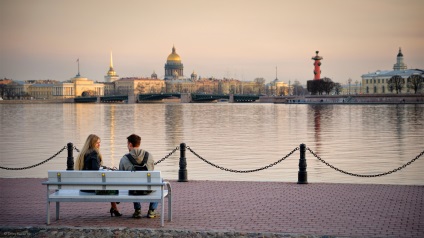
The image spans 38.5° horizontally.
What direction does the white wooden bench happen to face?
away from the camera
